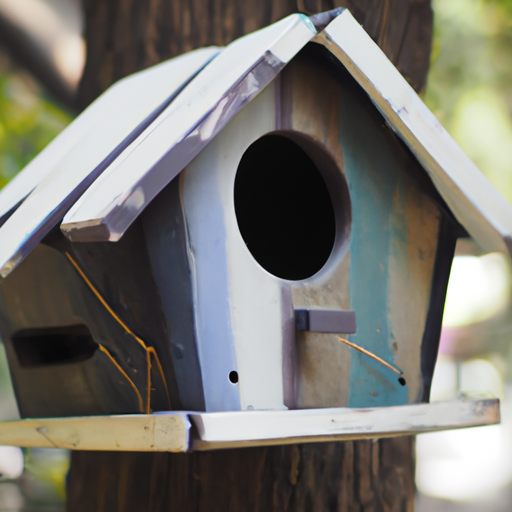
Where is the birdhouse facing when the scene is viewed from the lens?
facing the viewer and to the right of the viewer
